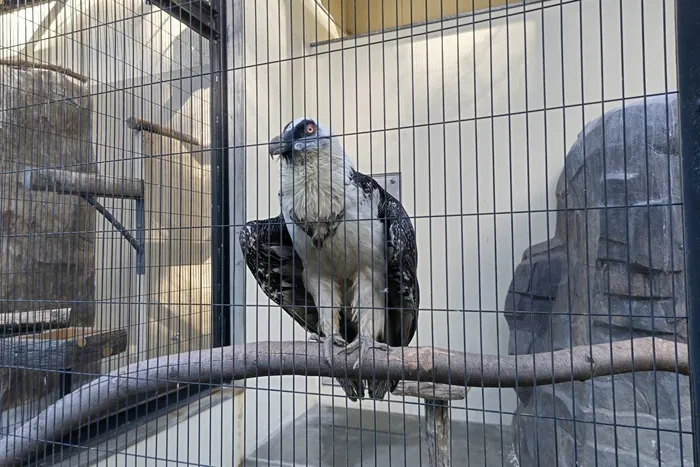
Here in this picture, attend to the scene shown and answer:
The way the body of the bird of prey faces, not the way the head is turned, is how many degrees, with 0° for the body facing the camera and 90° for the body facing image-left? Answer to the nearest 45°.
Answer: approximately 45°

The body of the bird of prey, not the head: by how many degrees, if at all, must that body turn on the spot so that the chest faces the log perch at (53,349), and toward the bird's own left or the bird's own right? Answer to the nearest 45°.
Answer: approximately 45° to the bird's own right

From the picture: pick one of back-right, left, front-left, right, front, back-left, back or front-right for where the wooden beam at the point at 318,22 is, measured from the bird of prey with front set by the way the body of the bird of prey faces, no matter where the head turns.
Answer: back-right

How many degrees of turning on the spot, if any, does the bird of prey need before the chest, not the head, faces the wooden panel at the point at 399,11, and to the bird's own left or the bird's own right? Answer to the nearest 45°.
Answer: approximately 135° to the bird's own right

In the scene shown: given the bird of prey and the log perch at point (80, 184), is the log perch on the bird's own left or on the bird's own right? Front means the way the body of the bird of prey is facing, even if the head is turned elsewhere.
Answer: on the bird's own right

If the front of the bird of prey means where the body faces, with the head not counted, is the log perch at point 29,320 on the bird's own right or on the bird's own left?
on the bird's own right
